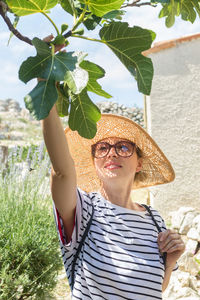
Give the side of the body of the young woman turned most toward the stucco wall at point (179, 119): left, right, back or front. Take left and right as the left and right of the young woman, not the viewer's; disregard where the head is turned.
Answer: back

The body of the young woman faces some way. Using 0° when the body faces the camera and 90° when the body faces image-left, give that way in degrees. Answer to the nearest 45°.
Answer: approximately 0°
